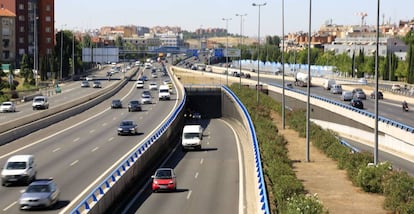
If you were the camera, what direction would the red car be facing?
facing the viewer

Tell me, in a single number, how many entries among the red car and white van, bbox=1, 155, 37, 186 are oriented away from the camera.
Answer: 0

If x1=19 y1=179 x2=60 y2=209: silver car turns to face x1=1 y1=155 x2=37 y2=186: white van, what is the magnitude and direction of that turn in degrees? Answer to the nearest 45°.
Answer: approximately 135° to its right

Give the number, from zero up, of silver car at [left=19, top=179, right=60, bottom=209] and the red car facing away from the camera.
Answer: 0

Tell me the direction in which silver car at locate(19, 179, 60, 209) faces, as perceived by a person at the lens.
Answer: facing the viewer and to the left of the viewer

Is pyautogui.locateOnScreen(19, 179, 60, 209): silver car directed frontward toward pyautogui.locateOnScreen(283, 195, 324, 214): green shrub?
no

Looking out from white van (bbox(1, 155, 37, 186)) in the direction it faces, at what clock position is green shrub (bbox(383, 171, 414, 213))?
The green shrub is roughly at 9 o'clock from the white van.

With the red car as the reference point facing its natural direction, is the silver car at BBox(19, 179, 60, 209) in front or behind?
in front

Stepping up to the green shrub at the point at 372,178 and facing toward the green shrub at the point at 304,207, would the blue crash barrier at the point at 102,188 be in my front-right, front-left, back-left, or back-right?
front-right

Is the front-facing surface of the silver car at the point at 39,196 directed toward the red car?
no

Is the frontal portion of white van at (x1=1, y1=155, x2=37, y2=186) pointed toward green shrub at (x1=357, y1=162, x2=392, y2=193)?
no

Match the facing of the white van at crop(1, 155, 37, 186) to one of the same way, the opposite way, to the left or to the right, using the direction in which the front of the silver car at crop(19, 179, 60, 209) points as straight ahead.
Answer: the same way

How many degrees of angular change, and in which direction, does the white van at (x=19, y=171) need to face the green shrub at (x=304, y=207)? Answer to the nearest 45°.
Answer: approximately 90° to its left

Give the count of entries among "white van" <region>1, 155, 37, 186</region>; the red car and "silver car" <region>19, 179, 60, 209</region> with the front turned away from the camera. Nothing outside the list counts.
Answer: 0

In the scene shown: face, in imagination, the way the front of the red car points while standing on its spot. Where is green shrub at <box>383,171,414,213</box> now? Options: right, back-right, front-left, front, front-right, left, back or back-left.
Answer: front-left

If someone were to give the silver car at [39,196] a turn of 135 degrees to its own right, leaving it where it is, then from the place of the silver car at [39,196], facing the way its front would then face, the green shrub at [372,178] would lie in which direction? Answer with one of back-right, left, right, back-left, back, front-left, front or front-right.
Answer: right

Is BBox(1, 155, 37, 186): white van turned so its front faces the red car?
no
